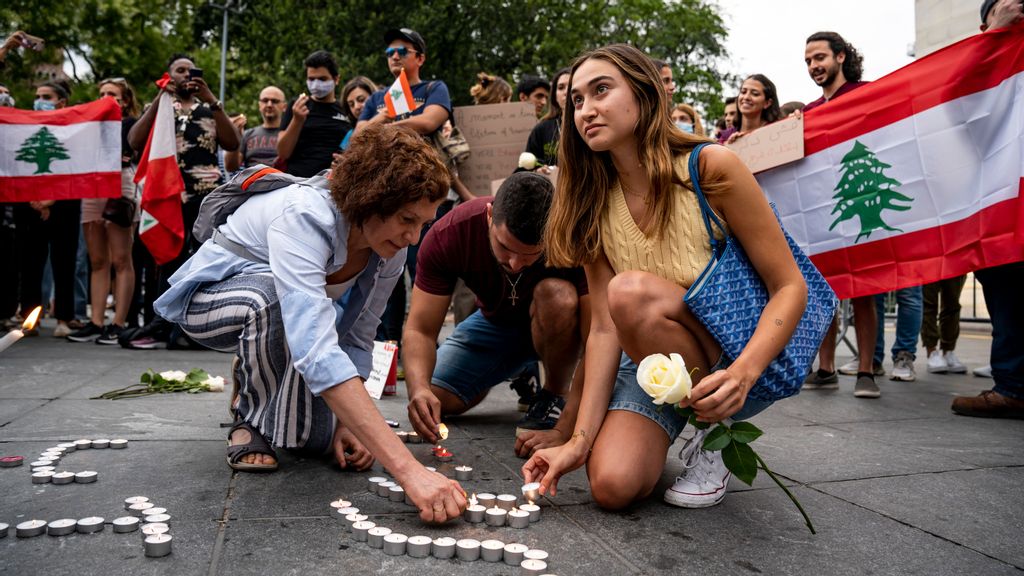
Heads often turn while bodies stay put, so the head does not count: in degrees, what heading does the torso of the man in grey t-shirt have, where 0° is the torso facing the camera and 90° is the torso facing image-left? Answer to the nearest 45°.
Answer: approximately 0°

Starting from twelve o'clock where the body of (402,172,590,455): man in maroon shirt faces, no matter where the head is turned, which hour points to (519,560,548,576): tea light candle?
The tea light candle is roughly at 12 o'clock from the man in maroon shirt.

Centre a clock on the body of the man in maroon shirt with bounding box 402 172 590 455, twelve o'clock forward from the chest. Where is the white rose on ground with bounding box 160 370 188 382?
The white rose on ground is roughly at 4 o'clock from the man in maroon shirt.

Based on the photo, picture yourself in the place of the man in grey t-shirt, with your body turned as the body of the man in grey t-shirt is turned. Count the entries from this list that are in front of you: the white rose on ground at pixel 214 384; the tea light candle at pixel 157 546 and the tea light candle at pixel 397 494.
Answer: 3

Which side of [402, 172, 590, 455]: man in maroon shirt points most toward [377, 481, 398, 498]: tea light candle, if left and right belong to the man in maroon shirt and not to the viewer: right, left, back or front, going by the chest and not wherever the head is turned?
front

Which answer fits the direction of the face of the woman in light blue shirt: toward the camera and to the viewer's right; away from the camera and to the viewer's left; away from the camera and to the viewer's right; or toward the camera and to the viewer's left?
toward the camera and to the viewer's right

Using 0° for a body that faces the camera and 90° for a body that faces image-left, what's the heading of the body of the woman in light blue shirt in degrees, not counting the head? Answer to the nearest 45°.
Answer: approximately 315°

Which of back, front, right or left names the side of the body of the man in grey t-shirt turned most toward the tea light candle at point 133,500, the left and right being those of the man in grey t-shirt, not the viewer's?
front

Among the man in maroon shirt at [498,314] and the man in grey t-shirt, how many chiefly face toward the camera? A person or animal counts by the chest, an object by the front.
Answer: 2

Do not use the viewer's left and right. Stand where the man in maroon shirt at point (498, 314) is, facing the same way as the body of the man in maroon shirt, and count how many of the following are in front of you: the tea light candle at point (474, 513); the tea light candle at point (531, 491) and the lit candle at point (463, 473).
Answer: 3

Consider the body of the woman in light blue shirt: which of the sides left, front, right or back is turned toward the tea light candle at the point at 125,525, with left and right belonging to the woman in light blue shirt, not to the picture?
right
